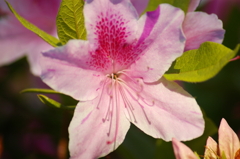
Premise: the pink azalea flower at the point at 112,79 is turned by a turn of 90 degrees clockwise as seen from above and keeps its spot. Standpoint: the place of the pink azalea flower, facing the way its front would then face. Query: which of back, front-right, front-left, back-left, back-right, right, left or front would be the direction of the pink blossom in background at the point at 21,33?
front-right

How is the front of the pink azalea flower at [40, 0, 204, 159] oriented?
toward the camera

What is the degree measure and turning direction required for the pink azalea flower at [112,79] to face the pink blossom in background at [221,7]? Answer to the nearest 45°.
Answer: approximately 135° to its left
